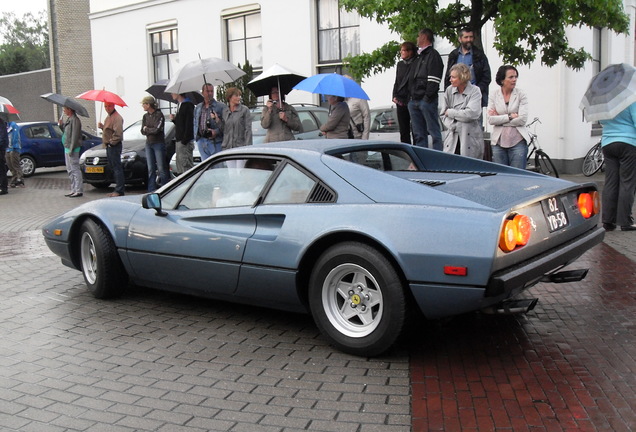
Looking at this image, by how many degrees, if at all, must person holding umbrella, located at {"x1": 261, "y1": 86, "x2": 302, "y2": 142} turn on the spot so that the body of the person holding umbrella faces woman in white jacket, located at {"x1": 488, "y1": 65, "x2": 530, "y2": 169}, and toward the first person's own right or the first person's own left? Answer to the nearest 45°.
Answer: approximately 45° to the first person's own left

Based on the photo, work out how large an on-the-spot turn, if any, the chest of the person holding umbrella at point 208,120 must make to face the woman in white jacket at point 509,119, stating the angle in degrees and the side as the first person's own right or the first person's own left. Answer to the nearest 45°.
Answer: approximately 45° to the first person's own left

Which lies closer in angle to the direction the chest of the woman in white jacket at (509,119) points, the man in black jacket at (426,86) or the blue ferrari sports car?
the blue ferrari sports car

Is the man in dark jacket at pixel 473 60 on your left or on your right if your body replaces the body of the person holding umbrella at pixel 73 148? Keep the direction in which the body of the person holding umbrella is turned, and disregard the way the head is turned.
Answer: on your left

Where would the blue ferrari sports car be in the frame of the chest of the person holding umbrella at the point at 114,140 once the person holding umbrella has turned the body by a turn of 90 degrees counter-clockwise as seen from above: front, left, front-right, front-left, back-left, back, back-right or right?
front-right

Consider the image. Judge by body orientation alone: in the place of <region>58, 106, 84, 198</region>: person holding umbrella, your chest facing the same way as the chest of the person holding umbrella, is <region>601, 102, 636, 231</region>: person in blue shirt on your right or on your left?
on your left

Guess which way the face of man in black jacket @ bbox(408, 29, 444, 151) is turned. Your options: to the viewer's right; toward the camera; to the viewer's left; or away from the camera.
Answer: to the viewer's left

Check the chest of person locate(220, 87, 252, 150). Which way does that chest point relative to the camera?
toward the camera

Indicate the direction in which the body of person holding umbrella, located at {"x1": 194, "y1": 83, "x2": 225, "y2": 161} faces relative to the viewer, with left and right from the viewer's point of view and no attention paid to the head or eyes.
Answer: facing the viewer

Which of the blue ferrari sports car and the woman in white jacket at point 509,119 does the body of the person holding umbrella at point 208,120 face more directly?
the blue ferrari sports car

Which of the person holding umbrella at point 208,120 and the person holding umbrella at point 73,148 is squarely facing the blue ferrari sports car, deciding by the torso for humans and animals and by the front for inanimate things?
the person holding umbrella at point 208,120
